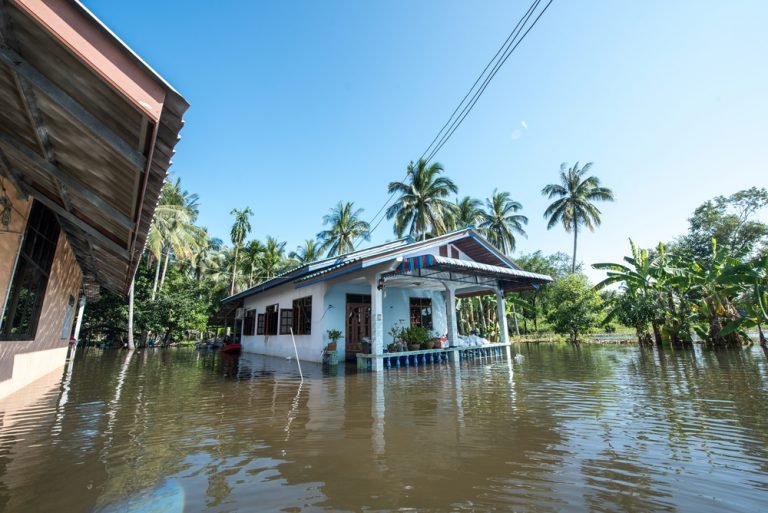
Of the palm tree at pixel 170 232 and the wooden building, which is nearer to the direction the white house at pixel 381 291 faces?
the wooden building

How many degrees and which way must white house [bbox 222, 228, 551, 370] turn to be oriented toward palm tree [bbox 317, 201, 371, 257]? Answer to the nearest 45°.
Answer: approximately 135° to its left

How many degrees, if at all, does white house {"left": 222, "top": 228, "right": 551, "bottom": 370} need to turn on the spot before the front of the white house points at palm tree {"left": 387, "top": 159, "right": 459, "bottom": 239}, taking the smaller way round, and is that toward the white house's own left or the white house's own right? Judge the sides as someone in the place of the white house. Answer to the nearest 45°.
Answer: approximately 135° to the white house's own left

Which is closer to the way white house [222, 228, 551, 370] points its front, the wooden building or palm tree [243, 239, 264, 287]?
the wooden building

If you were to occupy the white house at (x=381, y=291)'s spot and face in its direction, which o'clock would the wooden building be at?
The wooden building is roughly at 2 o'clock from the white house.
